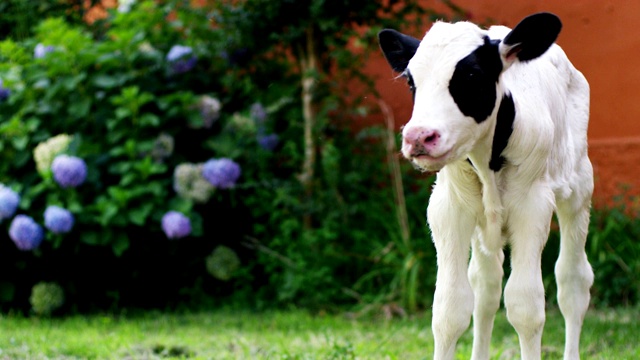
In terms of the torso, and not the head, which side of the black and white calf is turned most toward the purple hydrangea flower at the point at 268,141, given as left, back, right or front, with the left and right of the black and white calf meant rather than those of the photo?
right

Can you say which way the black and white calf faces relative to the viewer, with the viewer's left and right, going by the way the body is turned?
facing the viewer and to the left of the viewer

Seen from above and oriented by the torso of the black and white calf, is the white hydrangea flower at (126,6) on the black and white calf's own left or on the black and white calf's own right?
on the black and white calf's own right

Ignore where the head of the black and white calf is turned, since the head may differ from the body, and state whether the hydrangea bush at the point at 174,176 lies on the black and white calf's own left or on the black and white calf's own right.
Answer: on the black and white calf's own right

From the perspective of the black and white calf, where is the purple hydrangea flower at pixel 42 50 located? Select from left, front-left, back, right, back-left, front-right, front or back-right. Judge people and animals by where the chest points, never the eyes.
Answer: right

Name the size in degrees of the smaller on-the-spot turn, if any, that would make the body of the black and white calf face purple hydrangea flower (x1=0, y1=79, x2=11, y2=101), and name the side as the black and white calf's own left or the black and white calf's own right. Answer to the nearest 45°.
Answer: approximately 90° to the black and white calf's own right

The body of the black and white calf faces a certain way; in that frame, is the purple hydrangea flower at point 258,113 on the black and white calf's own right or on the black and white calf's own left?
on the black and white calf's own right
